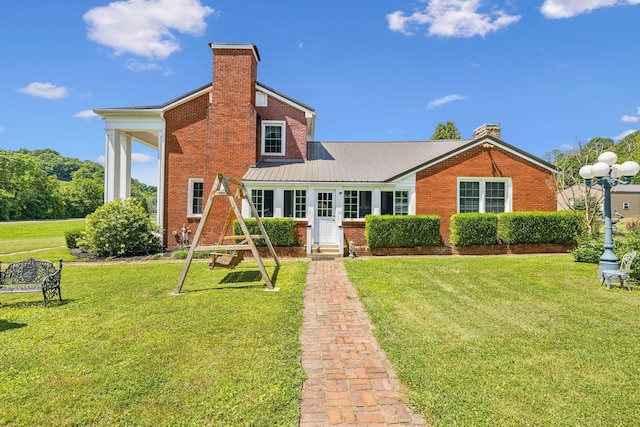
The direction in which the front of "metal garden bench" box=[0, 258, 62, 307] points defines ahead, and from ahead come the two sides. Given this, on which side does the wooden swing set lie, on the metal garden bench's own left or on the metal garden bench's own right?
on the metal garden bench's own left

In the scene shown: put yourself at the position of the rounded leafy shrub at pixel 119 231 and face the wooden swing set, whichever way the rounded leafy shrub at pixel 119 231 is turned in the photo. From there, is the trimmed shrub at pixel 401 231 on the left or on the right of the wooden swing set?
left

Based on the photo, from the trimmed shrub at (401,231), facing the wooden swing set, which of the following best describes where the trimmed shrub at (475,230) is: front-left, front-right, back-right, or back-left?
back-left

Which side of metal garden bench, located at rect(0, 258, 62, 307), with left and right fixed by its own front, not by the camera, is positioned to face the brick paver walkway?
left

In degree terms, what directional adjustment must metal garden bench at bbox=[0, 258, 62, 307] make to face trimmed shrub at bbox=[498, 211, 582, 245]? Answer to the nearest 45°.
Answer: approximately 135° to its left

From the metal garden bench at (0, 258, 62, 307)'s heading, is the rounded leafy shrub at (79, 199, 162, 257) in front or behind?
behind

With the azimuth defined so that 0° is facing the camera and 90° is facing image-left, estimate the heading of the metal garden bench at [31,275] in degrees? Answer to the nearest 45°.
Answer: approximately 45°

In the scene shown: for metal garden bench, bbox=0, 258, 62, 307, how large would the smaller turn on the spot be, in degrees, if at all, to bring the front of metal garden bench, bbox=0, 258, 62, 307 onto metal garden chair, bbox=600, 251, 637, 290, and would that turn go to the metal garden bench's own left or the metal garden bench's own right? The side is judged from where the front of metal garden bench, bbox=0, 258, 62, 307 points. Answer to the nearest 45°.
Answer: approximately 90° to the metal garden bench's own left

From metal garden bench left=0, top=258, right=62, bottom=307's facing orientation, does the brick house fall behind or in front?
behind
